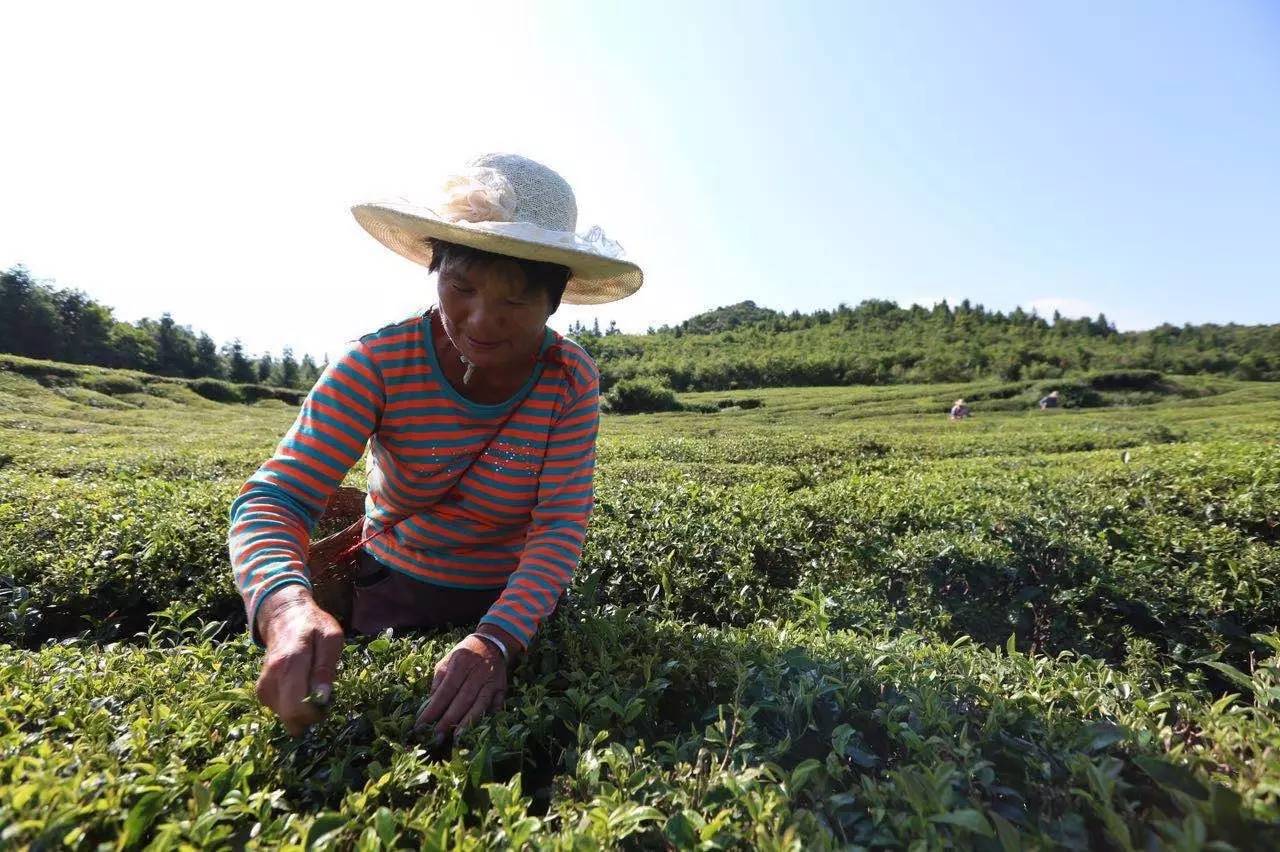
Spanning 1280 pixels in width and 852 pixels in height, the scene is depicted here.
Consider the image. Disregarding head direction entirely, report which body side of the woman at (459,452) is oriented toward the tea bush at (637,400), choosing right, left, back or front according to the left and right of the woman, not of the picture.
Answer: back

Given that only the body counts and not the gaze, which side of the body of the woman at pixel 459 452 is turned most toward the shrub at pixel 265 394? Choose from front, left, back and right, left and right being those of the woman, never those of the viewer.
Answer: back

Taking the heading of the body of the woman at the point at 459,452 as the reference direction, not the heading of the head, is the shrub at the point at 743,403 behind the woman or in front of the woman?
behind

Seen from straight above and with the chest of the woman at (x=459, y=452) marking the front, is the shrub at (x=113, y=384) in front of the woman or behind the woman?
behind

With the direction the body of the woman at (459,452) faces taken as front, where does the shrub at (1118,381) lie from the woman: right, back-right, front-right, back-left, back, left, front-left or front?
back-left

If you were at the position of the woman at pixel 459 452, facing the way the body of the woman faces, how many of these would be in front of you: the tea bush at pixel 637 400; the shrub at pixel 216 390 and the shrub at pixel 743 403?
0

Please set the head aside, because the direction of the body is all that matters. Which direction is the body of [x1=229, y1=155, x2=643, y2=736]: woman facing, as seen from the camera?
toward the camera

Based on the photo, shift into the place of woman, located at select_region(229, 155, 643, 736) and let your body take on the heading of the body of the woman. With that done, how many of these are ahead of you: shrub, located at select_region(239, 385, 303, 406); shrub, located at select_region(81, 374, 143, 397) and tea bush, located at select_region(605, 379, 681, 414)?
0
